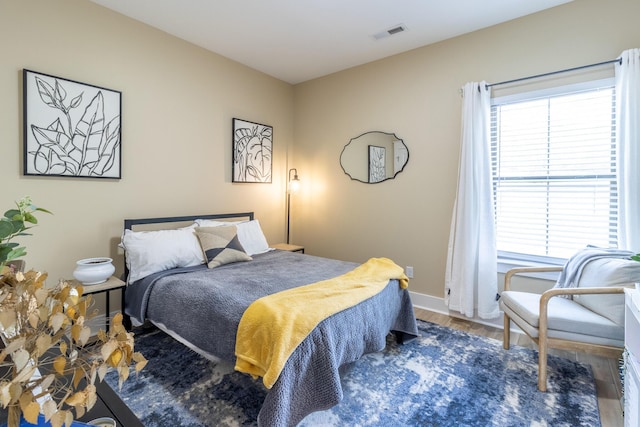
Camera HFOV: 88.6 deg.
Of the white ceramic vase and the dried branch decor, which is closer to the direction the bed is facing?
the dried branch decor

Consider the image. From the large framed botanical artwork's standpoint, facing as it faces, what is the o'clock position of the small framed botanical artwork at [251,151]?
The small framed botanical artwork is roughly at 10 o'clock from the large framed botanical artwork.

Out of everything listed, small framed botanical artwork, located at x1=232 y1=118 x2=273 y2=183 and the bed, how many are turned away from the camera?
0

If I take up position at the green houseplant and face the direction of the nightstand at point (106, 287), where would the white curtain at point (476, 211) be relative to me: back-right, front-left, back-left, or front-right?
front-right

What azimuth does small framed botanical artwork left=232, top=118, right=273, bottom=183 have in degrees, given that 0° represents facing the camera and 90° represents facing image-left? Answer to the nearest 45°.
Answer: approximately 315°

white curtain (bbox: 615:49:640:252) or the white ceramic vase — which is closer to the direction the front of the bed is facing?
the white curtain

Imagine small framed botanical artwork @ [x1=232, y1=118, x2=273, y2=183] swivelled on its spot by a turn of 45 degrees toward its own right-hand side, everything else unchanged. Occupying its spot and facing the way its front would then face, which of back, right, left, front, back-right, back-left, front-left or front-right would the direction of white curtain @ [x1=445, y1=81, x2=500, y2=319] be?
front-left

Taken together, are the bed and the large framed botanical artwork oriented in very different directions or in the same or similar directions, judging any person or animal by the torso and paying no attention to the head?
same or similar directions

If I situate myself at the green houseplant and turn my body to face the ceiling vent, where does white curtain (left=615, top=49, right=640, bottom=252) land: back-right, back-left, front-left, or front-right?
front-right

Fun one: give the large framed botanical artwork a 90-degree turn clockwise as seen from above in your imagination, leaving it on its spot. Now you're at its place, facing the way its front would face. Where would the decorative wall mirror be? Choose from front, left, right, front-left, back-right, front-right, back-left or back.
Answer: back-left

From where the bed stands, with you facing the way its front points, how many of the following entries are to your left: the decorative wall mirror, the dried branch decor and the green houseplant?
1

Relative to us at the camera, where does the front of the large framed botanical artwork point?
facing the viewer and to the right of the viewer

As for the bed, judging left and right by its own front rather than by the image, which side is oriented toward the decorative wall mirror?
left

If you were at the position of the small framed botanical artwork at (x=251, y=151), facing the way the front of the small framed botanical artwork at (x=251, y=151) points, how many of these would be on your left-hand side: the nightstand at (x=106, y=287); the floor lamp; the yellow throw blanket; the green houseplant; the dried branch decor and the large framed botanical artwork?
1

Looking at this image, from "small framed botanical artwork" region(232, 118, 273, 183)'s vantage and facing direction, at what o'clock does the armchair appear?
The armchair is roughly at 12 o'clock from the small framed botanical artwork.

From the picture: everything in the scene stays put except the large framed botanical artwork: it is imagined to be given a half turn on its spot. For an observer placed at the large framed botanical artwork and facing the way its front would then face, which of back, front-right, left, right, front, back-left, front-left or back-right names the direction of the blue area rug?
back

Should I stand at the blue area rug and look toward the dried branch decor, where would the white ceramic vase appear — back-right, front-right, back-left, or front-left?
front-right

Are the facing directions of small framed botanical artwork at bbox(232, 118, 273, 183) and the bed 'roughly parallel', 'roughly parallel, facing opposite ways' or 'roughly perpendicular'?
roughly parallel
